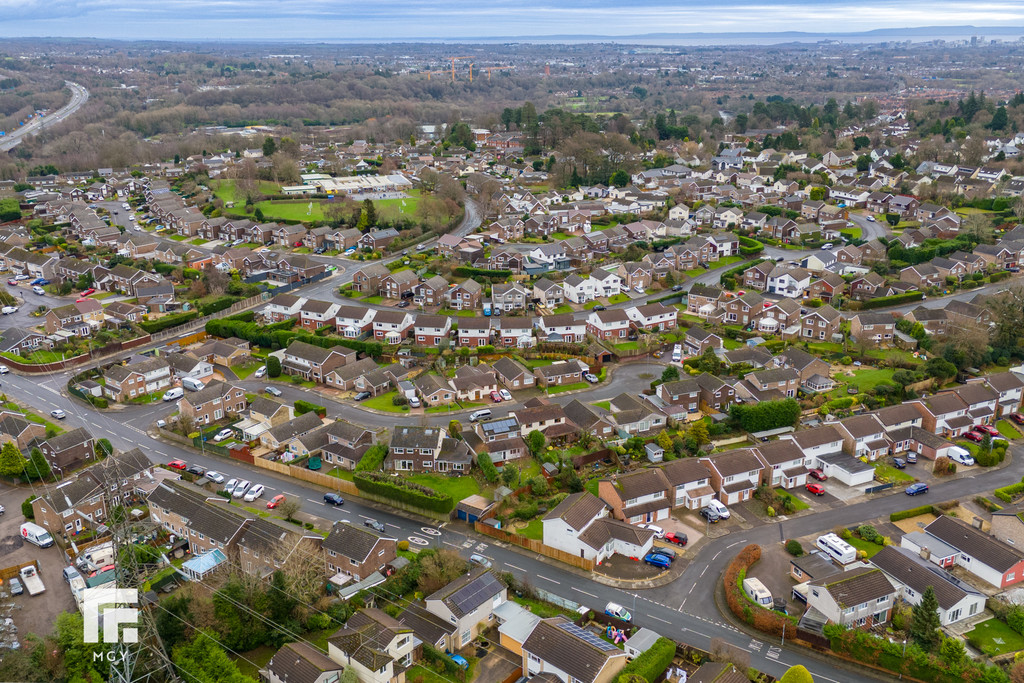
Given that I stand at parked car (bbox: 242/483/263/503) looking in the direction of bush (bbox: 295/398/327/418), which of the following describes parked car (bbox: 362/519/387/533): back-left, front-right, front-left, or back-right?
back-right
